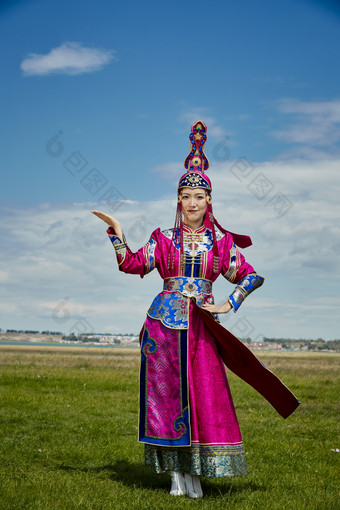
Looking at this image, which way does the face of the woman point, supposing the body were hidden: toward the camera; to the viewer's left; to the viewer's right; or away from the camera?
toward the camera

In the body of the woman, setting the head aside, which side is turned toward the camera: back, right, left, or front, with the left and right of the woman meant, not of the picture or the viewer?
front
